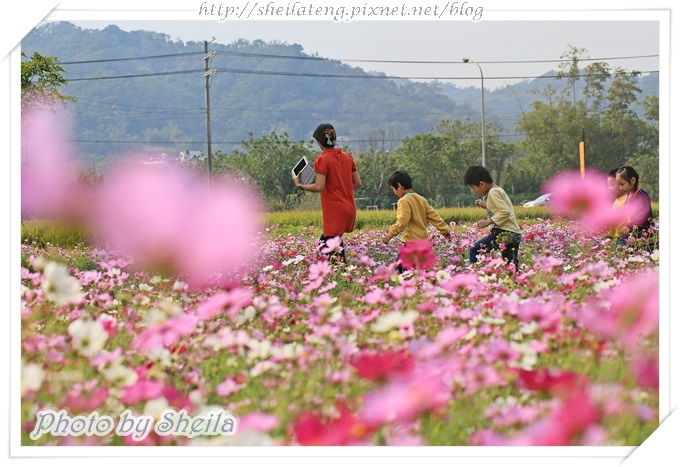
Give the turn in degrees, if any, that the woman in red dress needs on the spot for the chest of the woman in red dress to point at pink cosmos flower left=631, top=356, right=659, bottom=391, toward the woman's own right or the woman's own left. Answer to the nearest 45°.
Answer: approximately 180°

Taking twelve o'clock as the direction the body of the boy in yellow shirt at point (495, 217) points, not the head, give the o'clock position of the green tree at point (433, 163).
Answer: The green tree is roughly at 3 o'clock from the boy in yellow shirt.

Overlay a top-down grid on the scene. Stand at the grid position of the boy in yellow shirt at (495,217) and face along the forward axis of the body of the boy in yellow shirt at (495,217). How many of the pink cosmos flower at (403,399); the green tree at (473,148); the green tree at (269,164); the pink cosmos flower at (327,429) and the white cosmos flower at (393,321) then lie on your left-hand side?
3

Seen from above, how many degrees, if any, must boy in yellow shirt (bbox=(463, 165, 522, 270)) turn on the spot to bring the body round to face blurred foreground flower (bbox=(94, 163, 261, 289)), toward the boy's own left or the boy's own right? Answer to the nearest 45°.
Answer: approximately 45° to the boy's own left

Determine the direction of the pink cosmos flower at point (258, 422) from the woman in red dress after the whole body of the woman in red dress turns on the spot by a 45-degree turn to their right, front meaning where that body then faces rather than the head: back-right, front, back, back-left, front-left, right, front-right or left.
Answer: back

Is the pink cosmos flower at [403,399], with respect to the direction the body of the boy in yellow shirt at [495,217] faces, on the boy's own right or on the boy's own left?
on the boy's own left

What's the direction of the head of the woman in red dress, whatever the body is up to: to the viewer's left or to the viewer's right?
to the viewer's left

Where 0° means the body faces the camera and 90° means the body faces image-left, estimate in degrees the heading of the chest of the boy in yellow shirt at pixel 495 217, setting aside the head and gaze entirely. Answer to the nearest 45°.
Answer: approximately 90°

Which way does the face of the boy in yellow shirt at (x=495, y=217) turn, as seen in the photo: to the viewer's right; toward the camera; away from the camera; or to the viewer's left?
to the viewer's left

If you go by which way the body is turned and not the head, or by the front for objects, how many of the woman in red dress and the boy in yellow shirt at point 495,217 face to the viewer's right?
0

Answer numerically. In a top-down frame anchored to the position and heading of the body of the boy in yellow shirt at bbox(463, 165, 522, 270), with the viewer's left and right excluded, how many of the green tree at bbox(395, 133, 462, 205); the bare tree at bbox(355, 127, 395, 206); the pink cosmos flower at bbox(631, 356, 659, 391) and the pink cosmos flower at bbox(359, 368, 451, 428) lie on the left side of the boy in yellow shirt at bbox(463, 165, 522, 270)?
2

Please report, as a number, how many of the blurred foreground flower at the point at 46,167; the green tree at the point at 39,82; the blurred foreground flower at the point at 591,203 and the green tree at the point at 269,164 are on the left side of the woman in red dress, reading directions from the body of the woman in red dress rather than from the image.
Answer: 2

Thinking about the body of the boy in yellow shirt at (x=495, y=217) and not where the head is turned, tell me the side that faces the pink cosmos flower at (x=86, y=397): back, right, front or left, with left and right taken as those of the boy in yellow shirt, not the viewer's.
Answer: left

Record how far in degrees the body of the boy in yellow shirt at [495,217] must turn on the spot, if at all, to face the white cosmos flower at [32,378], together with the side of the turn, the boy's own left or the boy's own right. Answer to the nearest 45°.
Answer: approximately 45° to the boy's own left
